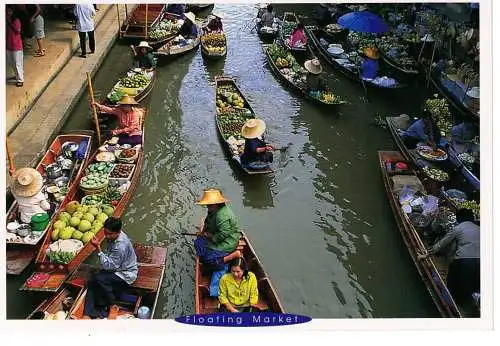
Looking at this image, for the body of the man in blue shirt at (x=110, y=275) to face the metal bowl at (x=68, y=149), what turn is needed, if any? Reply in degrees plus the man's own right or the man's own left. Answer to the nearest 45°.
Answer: approximately 90° to the man's own right

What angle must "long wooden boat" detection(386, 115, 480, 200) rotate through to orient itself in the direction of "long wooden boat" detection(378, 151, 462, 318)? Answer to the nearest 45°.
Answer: approximately 45° to its right

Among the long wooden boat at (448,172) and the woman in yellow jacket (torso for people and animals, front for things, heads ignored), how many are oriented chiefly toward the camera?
1

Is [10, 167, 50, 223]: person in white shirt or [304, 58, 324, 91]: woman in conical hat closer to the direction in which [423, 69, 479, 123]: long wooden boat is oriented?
the woman in conical hat

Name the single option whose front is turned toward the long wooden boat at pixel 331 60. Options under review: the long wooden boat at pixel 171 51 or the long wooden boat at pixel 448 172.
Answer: the long wooden boat at pixel 448 172

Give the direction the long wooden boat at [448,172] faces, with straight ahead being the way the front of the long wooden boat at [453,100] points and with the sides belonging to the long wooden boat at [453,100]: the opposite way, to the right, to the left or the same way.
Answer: the same way

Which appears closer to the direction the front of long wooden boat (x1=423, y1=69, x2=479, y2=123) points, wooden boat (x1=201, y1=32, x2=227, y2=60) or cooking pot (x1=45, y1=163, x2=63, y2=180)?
the wooden boat

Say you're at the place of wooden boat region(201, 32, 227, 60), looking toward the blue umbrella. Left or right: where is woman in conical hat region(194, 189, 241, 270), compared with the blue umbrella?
right

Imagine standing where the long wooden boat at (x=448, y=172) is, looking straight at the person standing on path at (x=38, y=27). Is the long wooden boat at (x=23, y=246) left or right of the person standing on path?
left

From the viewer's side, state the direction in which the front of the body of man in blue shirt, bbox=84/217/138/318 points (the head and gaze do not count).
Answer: to the viewer's left

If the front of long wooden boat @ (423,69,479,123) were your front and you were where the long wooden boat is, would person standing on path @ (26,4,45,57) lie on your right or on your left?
on your left

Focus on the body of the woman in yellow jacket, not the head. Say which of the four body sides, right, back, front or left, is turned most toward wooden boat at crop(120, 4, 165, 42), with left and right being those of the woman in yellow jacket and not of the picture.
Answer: back

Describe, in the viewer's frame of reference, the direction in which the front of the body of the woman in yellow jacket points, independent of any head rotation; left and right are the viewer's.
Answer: facing the viewer

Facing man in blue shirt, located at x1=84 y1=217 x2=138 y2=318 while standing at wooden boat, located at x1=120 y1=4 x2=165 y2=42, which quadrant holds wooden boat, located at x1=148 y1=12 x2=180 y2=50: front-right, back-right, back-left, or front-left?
front-left

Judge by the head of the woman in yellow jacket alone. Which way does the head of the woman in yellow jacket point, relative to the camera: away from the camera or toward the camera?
toward the camera

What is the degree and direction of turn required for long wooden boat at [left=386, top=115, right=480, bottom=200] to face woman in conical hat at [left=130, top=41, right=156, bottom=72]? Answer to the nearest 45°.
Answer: approximately 45° to its left
